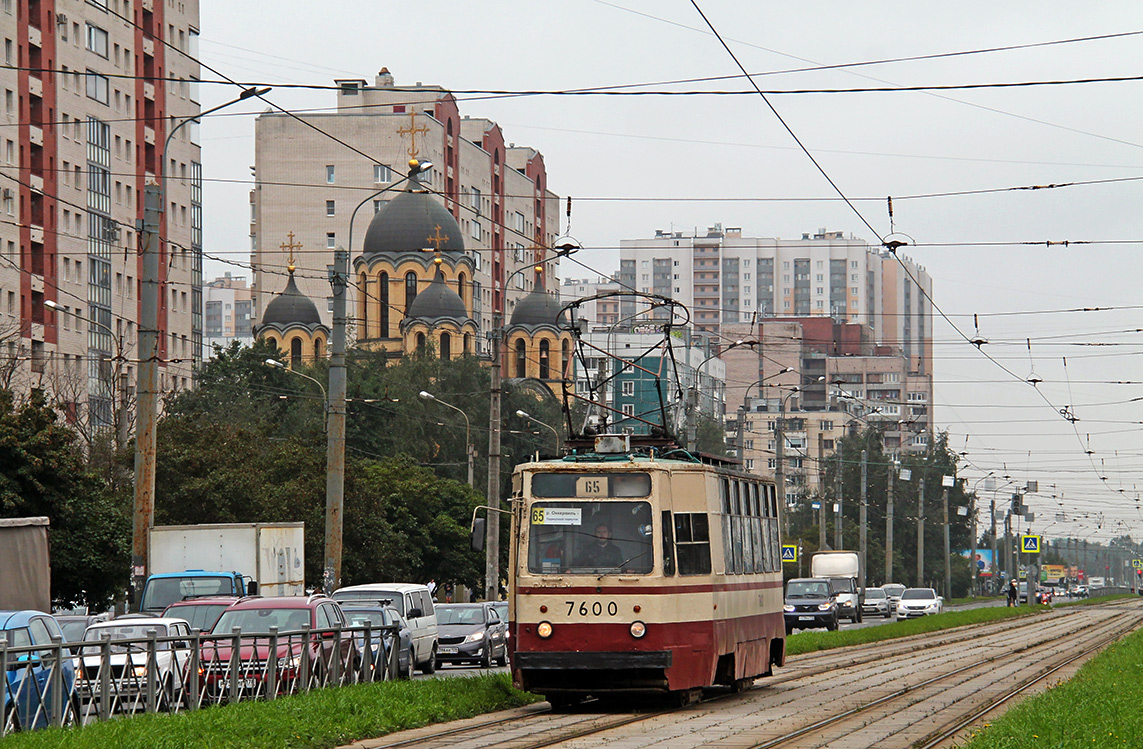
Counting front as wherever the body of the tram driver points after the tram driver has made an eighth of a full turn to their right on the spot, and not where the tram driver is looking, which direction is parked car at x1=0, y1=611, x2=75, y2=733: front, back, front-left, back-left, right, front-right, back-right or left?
front

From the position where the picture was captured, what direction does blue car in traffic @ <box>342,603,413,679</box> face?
facing the viewer and to the left of the viewer

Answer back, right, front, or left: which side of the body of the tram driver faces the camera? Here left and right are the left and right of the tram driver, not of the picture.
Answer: front

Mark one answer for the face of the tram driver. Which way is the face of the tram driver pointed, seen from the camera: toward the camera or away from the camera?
toward the camera

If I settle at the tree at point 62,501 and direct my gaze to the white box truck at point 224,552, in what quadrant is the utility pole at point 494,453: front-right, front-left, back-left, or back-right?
front-left

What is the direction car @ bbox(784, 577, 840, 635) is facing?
toward the camera

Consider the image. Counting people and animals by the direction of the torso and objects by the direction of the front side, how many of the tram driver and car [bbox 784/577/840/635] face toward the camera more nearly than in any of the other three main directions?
2
